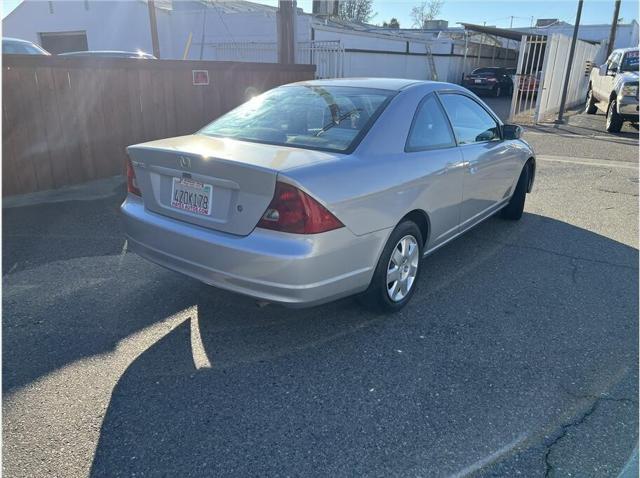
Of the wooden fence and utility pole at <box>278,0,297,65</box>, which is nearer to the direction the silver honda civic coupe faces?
the utility pole

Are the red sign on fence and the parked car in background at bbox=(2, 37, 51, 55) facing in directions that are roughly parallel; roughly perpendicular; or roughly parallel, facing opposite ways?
roughly perpendicular

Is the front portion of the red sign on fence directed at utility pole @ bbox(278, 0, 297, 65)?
no

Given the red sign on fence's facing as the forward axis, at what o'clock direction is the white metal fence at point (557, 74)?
The white metal fence is roughly at 8 o'clock from the red sign on fence.

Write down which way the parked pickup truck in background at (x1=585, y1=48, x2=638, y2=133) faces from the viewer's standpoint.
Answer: facing the viewer and to the right of the viewer

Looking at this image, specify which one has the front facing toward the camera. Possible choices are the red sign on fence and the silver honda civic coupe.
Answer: the red sign on fence

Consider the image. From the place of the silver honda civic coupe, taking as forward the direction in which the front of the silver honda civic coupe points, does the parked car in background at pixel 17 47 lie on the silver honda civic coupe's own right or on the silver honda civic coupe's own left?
on the silver honda civic coupe's own left

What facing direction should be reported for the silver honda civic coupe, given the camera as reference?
facing away from the viewer and to the right of the viewer

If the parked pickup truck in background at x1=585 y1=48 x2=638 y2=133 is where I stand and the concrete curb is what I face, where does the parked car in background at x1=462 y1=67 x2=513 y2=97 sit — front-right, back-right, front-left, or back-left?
back-right

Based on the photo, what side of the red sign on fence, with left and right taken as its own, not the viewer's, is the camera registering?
front

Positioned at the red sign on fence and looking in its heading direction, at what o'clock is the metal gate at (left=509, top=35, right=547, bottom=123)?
The metal gate is roughly at 8 o'clock from the red sign on fence.

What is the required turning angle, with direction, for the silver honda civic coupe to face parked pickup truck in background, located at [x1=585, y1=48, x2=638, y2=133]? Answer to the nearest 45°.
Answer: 0° — it already faces it

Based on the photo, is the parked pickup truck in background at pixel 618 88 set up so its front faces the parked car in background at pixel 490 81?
no

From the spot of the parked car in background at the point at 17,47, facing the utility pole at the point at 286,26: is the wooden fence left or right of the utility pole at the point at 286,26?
right
